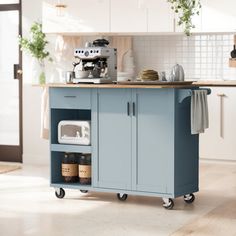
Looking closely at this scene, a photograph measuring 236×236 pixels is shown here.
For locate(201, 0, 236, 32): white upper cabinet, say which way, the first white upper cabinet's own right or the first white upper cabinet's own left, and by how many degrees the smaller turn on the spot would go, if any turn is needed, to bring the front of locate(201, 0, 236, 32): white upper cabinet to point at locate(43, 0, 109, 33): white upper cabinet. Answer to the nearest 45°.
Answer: approximately 90° to the first white upper cabinet's own right

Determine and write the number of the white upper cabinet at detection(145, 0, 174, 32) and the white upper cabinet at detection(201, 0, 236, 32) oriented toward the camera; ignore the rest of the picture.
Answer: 2

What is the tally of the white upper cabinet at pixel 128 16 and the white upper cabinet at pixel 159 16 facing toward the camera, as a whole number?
2

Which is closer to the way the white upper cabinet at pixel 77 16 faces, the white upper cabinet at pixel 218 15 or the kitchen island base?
the kitchen island base

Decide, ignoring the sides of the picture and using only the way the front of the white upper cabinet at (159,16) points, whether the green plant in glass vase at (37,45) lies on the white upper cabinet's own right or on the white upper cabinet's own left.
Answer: on the white upper cabinet's own right

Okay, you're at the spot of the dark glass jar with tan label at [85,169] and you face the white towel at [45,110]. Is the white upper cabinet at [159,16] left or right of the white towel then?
right

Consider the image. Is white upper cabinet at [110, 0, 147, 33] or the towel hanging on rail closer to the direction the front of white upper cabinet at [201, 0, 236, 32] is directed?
the towel hanging on rail

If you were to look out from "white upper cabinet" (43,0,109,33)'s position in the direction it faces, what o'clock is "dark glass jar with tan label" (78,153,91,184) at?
The dark glass jar with tan label is roughly at 12 o'clock from the white upper cabinet.
